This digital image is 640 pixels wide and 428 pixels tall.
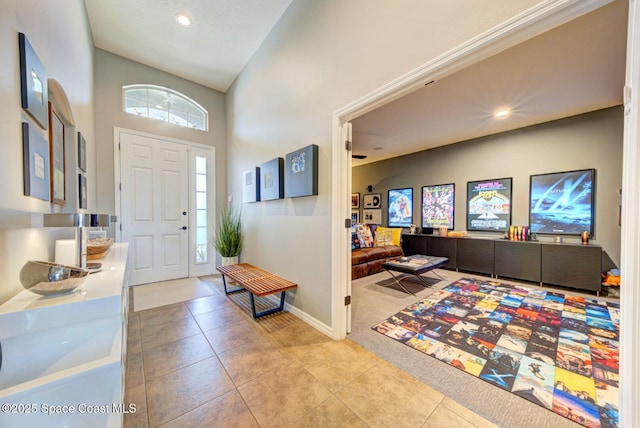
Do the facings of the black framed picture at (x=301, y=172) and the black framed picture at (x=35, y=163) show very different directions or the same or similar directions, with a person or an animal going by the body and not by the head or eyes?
very different directions

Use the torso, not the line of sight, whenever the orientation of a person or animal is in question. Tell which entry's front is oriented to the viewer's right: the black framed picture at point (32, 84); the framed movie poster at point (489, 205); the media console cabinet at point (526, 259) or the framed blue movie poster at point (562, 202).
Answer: the black framed picture

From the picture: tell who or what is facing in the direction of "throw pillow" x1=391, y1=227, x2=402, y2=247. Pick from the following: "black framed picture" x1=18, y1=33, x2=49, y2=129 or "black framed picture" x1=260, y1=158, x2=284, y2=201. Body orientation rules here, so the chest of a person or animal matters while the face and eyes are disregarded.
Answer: "black framed picture" x1=18, y1=33, x2=49, y2=129

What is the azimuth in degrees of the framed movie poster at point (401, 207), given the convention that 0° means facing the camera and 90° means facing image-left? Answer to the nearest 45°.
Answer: approximately 45°

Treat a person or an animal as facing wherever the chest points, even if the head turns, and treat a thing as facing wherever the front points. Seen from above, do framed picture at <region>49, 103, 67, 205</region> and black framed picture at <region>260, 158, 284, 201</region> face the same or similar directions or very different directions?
very different directions

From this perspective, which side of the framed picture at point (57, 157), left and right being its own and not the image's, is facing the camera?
right

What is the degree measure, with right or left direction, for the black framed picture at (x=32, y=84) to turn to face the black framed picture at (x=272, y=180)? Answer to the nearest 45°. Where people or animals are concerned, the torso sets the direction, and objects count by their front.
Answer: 0° — it already faces it

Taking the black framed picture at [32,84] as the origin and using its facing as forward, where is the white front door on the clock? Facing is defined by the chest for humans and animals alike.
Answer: The white front door is roughly at 10 o'clock from the black framed picture.

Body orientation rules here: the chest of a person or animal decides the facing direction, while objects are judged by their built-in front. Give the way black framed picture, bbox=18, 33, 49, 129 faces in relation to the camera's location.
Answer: facing to the right of the viewer

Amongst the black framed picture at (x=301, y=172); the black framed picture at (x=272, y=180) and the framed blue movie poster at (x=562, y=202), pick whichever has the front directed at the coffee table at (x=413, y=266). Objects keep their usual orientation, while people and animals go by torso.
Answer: the framed blue movie poster

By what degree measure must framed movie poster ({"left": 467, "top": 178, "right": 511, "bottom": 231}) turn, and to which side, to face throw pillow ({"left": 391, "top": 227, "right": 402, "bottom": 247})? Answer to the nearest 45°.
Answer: approximately 45° to its right

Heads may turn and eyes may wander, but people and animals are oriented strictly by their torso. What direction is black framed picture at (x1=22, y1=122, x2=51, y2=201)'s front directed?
to the viewer's right
